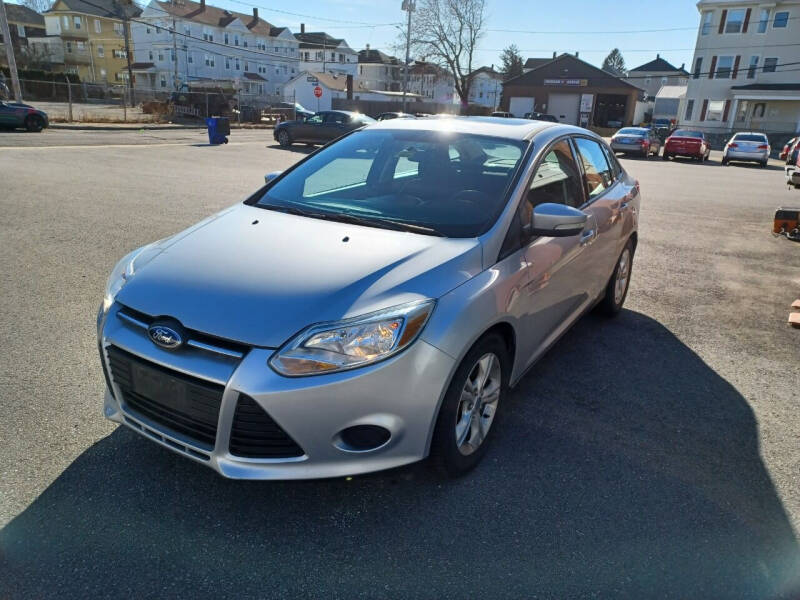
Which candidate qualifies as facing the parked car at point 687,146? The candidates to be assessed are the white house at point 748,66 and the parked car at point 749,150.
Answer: the white house

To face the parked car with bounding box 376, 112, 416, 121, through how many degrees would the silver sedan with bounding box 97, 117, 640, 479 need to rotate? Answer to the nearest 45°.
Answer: approximately 135° to its right

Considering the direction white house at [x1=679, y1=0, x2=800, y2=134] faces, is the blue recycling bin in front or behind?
in front

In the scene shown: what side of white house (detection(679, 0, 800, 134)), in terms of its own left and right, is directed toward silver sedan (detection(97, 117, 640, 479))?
front

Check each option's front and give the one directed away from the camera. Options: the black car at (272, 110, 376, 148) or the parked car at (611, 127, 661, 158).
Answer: the parked car

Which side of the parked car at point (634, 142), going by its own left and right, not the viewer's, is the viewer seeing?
back

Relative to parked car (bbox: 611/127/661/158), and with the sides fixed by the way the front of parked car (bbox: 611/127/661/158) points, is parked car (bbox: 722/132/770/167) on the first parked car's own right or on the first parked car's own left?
on the first parked car's own right

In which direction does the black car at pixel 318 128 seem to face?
to the viewer's left

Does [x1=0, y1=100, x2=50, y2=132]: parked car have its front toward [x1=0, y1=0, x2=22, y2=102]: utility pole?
no

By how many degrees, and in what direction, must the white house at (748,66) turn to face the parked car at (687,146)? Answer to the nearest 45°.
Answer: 0° — it already faces it

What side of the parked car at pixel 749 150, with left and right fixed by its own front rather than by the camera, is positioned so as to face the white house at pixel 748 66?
front

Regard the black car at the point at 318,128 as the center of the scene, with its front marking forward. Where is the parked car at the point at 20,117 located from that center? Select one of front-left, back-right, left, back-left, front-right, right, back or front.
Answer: front

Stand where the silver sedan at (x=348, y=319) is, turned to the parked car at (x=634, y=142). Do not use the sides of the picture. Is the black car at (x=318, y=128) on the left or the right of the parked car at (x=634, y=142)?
left

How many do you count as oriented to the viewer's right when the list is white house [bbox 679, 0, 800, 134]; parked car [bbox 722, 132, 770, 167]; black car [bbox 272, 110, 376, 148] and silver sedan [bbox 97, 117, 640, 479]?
0

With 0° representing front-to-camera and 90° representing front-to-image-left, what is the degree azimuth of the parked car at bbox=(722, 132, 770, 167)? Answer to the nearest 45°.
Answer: approximately 180°

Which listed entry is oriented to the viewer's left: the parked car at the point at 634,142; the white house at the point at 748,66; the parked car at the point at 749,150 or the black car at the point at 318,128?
the black car

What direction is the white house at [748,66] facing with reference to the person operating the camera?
facing the viewer
